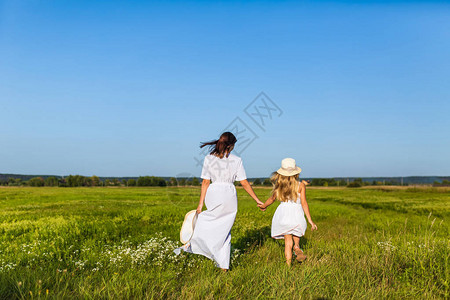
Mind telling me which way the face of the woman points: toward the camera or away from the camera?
away from the camera

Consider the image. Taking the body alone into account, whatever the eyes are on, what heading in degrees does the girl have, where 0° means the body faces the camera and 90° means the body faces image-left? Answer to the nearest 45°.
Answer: approximately 180°

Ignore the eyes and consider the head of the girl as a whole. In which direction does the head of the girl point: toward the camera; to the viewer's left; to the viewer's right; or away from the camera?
away from the camera
